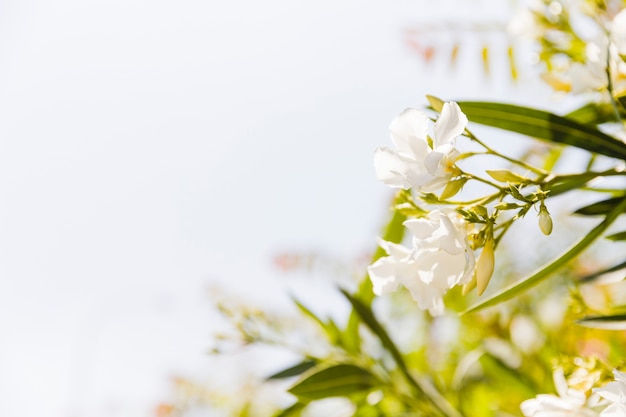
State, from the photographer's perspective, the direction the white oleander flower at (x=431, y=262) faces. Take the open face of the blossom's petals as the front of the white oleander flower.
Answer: facing the viewer and to the left of the viewer
